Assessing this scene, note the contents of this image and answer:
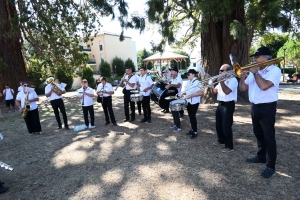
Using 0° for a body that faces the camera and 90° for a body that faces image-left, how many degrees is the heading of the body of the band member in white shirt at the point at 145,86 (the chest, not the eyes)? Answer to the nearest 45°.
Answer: approximately 45°

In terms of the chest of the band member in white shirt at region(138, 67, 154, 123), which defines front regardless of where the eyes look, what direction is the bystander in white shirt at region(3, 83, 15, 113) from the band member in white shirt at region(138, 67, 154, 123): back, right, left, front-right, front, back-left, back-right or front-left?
right

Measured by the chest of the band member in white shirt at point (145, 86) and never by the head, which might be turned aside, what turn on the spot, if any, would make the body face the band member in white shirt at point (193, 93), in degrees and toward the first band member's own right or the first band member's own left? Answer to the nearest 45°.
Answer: approximately 90° to the first band member's own left

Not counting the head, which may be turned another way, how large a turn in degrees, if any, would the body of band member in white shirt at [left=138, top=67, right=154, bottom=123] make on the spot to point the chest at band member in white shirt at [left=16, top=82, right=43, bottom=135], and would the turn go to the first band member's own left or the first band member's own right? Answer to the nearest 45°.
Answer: approximately 45° to the first band member's own right

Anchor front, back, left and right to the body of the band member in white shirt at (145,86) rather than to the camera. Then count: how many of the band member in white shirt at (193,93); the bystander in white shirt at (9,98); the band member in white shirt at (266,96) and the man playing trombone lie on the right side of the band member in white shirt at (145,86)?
1

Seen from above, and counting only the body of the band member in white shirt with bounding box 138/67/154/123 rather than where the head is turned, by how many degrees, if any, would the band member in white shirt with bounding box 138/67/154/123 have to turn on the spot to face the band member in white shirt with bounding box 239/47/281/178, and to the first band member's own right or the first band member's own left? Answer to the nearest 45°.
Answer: approximately 90° to the first band member's own left

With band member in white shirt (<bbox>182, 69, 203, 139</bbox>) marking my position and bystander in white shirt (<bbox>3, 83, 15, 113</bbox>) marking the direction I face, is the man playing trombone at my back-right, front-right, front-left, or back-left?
back-left

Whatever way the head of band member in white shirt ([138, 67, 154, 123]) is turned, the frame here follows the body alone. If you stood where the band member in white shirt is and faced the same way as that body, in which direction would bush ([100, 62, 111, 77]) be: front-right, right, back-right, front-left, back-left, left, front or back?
back-right

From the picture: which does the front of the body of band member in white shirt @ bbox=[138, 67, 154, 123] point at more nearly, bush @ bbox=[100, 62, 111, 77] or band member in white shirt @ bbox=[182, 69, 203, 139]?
the band member in white shirt

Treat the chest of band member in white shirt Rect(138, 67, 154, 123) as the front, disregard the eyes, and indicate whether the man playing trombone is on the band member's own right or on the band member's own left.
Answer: on the band member's own left
